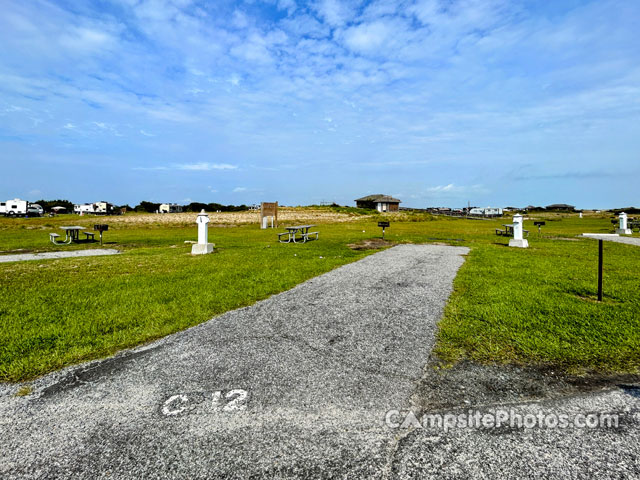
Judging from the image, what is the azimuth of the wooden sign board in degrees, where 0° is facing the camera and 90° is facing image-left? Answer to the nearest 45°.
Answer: approximately 0°
